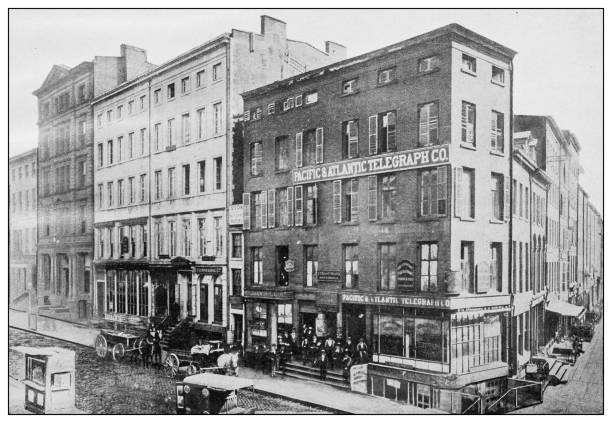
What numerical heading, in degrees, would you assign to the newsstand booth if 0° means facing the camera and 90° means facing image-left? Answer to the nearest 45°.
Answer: approximately 45°

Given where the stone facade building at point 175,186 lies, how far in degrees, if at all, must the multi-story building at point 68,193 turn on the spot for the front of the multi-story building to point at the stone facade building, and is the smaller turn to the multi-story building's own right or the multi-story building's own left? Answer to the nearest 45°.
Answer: approximately 90° to the multi-story building's own left

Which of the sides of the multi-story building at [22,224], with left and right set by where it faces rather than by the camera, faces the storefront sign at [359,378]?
left

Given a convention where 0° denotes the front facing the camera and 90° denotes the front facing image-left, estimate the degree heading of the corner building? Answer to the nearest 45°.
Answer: approximately 45°

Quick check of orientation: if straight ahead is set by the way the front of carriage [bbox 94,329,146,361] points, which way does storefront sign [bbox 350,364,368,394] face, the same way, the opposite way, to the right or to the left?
to the right

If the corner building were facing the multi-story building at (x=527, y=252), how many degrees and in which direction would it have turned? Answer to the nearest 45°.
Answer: approximately 135° to its left

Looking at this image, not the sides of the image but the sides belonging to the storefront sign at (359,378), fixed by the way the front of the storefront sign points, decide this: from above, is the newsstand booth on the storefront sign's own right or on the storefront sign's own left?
on the storefront sign's own right

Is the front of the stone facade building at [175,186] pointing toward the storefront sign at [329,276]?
no

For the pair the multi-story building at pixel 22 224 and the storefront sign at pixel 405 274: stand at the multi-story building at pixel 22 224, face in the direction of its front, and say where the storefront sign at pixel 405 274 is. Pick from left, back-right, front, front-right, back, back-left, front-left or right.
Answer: left

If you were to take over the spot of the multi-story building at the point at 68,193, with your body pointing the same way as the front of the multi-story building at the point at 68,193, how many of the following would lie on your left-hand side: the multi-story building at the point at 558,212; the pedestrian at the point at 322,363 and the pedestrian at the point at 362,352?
3

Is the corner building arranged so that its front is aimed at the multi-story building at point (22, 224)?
no

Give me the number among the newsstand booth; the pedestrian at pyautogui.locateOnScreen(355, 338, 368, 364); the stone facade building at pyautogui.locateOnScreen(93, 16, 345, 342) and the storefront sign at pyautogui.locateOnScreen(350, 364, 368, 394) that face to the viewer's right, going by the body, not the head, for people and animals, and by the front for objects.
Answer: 0

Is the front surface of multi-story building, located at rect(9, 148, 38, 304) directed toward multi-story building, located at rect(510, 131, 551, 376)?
no
